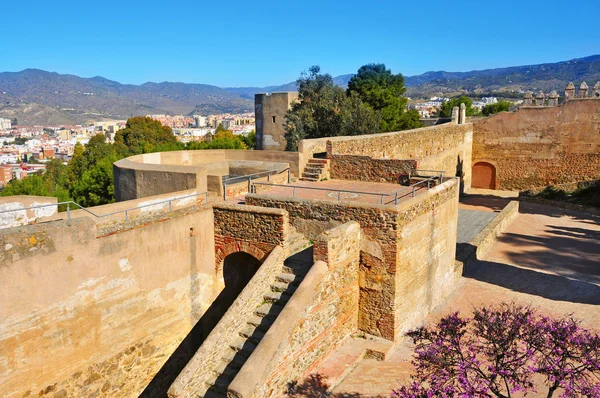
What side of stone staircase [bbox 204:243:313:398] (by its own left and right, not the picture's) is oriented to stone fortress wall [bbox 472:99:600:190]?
back

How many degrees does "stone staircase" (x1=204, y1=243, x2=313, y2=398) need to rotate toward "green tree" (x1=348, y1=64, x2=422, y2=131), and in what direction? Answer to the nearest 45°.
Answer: approximately 135° to its right

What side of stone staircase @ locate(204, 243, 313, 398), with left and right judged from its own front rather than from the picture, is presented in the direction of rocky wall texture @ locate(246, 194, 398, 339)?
back

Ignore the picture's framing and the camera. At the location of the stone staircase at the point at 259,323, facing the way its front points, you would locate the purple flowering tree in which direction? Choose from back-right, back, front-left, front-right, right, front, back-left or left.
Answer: left

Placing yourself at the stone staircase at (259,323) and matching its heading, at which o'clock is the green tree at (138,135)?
The green tree is roughly at 4 o'clock from the stone staircase.

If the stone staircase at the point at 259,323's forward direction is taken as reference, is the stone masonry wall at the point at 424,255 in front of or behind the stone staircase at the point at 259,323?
behind

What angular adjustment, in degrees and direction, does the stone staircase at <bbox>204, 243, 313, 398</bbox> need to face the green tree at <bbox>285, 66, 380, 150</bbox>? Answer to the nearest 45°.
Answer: approximately 135° to its right

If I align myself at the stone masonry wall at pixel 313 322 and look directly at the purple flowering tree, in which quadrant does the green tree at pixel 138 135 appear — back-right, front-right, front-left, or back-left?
back-left
